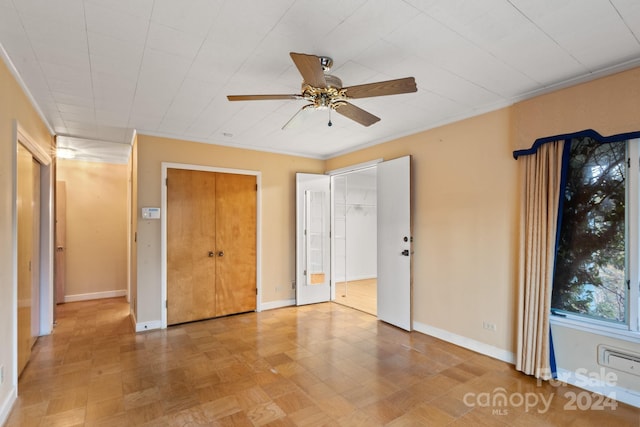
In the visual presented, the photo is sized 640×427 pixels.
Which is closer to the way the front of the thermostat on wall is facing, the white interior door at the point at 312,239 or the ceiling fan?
the ceiling fan

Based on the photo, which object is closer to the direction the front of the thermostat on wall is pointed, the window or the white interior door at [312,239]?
the window

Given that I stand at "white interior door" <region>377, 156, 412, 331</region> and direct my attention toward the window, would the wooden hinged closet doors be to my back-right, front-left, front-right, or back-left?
back-right

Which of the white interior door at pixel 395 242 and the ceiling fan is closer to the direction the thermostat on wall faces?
the ceiling fan

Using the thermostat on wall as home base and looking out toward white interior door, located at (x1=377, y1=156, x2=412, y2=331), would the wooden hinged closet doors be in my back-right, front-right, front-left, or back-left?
front-left

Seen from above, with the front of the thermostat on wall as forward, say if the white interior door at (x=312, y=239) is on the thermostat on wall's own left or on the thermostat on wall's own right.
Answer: on the thermostat on wall's own left

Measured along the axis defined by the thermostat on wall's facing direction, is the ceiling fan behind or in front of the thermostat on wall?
in front

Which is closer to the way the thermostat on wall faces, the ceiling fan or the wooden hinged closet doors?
the ceiling fan

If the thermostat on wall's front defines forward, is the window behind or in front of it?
in front

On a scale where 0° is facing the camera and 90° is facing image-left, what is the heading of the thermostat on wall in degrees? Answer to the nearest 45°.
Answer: approximately 0°

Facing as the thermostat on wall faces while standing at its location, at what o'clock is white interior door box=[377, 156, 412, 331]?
The white interior door is roughly at 10 o'clock from the thermostat on wall.

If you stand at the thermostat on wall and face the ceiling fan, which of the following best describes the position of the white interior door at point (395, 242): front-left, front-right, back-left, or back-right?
front-left

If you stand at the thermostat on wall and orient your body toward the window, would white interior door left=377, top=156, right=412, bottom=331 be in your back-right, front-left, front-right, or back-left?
front-left

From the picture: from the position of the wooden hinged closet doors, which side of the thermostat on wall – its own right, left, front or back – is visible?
left
